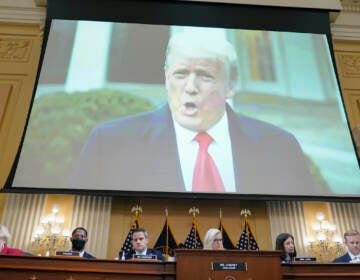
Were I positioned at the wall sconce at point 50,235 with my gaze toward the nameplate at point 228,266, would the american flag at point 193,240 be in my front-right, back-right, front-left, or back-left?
front-left

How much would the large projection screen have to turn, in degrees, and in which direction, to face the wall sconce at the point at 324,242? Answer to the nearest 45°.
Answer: approximately 90° to its left

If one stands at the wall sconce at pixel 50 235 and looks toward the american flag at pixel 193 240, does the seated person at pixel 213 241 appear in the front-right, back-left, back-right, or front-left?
front-right

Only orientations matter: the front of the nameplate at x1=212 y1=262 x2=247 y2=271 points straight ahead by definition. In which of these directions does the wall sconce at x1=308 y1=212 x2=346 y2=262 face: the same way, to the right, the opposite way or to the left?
the same way

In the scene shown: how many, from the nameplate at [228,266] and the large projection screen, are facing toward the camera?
2

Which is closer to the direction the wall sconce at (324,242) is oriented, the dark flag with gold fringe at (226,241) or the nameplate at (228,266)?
the nameplate

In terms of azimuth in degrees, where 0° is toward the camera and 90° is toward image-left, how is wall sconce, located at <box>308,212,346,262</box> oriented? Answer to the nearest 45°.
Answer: approximately 0°

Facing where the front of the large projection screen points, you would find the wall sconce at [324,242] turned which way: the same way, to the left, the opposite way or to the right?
the same way

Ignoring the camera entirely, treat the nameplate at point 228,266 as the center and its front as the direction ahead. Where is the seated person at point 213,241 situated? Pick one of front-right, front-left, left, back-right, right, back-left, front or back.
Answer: back

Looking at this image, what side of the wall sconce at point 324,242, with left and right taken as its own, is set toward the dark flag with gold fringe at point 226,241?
right

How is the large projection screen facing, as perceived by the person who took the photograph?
facing the viewer

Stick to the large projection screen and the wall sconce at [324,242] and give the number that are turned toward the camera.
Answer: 2
